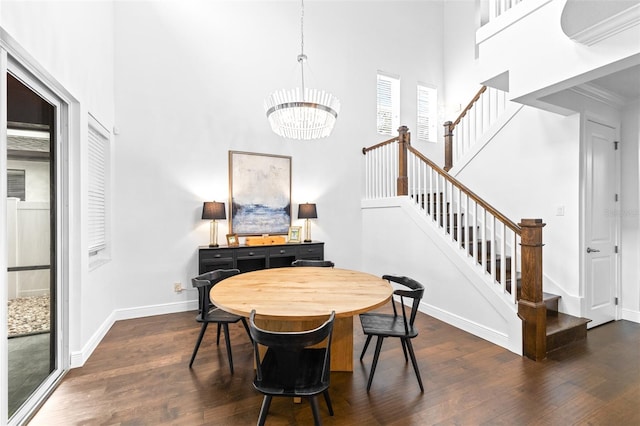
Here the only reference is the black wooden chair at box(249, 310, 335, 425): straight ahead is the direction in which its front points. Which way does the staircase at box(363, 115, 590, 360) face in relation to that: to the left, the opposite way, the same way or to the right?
the opposite way

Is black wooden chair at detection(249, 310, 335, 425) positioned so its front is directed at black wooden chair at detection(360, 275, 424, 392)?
no

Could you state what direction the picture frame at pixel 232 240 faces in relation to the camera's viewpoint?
facing the viewer

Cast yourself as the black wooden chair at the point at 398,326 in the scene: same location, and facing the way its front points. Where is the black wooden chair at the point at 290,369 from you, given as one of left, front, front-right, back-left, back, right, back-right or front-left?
front-left

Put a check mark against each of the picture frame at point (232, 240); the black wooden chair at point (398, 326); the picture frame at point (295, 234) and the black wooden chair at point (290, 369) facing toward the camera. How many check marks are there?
2

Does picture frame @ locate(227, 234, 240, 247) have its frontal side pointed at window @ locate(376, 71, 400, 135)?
no

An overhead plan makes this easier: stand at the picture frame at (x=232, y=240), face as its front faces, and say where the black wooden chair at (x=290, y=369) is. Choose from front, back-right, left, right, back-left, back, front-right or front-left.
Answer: front

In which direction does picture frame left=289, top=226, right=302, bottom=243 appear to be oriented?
toward the camera

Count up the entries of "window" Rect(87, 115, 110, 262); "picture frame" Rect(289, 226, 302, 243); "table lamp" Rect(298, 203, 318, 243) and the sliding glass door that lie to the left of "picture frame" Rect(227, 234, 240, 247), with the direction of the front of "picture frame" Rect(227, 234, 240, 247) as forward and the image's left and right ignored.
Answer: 2

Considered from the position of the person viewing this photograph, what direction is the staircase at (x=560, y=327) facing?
facing the viewer and to the right of the viewer

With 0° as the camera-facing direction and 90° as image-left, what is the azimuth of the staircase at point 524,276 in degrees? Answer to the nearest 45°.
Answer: approximately 315°

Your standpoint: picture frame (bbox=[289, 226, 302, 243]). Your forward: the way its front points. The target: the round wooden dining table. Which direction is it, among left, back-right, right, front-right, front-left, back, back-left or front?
front

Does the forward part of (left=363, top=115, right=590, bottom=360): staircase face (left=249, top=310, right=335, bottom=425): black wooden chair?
no

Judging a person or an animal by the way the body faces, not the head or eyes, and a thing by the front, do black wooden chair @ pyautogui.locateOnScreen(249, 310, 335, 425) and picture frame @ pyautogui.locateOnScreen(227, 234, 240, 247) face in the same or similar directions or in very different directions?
very different directions

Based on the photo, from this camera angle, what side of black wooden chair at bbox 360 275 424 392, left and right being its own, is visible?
left

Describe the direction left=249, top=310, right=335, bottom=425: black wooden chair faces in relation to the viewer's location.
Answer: facing away from the viewer

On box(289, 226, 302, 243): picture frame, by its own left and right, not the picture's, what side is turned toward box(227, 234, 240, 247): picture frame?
right

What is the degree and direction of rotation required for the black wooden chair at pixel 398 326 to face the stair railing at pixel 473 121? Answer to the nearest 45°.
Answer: approximately 135° to its right
